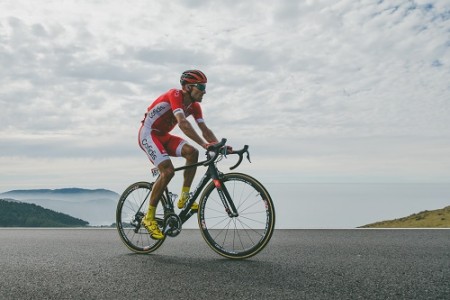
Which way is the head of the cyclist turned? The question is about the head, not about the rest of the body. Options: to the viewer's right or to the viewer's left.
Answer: to the viewer's right

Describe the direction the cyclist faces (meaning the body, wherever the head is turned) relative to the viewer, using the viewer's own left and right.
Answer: facing the viewer and to the right of the viewer
